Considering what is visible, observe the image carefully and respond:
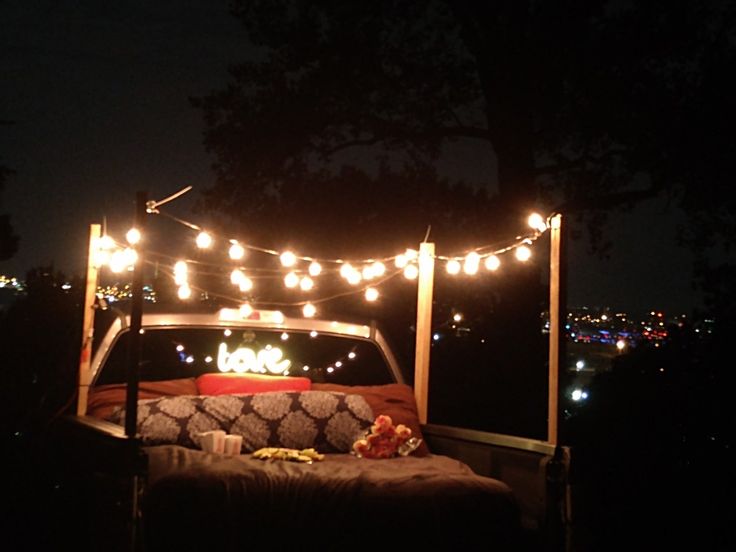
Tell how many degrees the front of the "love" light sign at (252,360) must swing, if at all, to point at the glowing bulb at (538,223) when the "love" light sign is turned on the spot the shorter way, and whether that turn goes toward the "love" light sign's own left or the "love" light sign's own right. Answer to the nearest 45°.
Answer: approximately 45° to the "love" light sign's own left

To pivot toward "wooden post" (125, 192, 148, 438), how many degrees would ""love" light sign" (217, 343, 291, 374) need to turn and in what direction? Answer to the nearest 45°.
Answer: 0° — it already faces it

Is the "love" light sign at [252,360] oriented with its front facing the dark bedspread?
yes

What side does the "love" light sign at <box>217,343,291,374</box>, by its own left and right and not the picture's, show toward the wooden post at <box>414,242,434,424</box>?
left

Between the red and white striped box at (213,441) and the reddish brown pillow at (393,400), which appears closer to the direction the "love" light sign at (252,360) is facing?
the red and white striped box

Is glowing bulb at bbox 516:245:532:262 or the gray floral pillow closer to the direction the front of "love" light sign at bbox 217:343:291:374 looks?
the gray floral pillow

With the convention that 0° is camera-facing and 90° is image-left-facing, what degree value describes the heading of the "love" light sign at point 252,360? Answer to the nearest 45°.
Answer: approximately 0°

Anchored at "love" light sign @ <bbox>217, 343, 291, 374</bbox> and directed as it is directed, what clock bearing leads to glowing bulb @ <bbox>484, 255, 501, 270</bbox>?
The glowing bulb is roughly at 10 o'clock from the "love" light sign.

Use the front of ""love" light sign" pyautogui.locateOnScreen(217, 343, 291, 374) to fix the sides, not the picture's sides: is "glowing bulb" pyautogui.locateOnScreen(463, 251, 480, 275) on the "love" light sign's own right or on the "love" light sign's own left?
on the "love" light sign's own left

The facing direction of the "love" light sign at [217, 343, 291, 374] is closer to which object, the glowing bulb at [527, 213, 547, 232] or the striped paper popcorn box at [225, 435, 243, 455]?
the striped paper popcorn box

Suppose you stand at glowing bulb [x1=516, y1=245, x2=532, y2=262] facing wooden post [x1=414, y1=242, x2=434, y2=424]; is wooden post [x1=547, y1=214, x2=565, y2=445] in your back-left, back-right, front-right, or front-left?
back-left

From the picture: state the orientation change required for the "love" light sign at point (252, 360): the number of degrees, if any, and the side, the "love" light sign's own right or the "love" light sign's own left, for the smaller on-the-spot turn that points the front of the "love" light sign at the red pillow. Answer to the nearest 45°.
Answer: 0° — it already faces it
